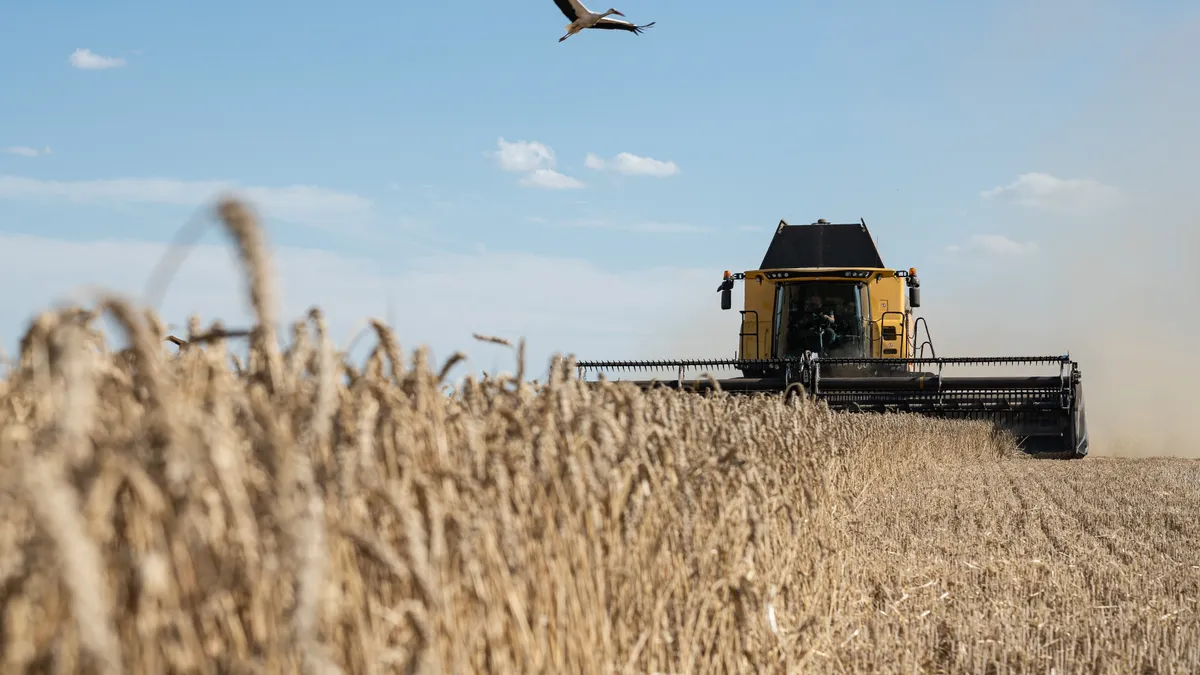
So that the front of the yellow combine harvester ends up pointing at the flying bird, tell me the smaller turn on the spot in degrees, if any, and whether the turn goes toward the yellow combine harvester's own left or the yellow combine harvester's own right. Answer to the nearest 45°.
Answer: approximately 45° to the yellow combine harvester's own right

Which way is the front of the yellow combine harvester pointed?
toward the camera
